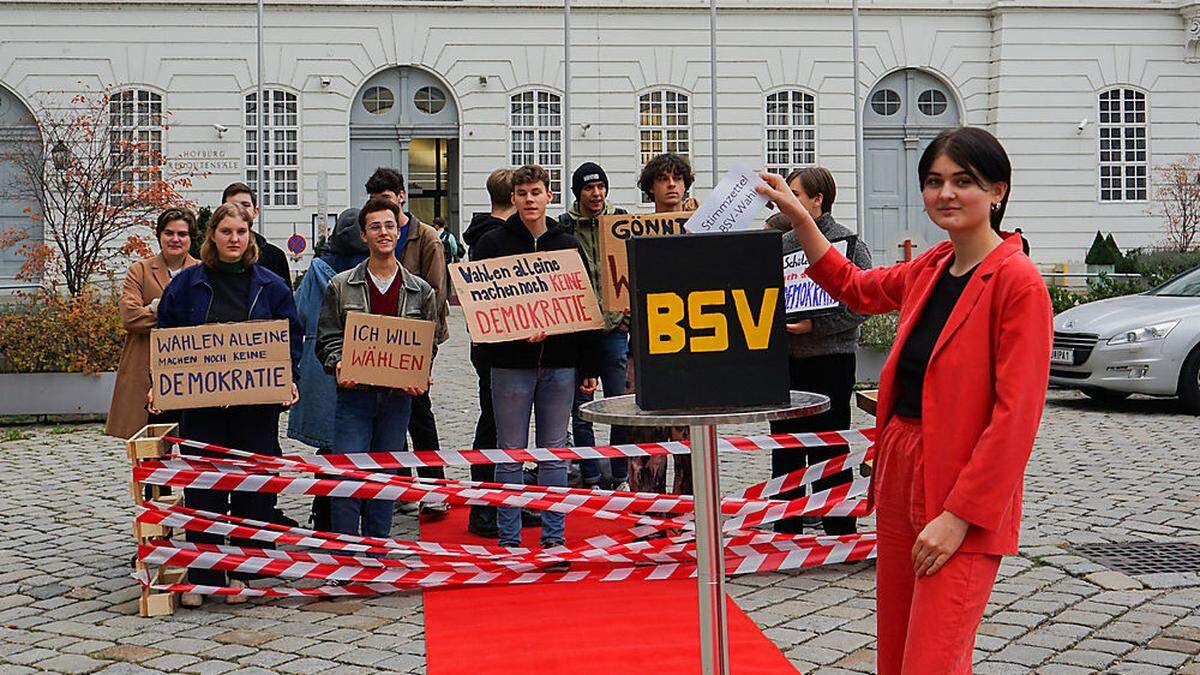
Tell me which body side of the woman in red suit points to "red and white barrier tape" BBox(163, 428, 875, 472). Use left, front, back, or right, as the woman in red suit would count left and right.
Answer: right

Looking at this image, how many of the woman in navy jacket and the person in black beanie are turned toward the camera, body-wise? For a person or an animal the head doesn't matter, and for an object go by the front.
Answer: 2

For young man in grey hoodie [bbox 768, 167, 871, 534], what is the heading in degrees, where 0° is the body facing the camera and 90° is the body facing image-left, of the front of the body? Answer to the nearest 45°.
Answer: approximately 45°

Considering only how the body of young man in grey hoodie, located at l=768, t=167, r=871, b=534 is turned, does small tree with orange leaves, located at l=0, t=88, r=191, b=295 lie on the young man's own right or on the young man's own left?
on the young man's own right

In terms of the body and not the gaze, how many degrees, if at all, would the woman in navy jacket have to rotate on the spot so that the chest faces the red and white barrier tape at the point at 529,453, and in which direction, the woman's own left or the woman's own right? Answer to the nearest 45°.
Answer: approximately 45° to the woman's own left

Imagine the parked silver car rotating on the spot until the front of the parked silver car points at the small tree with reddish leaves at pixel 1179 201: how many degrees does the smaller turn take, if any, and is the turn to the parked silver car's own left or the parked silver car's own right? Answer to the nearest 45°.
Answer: approximately 135° to the parked silver car's own right

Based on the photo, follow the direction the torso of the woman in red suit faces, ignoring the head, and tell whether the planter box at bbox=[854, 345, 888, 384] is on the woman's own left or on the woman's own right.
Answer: on the woman's own right

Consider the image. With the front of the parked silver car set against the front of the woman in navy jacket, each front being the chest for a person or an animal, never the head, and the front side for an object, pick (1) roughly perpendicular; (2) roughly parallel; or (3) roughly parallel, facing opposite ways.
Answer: roughly perpendicular

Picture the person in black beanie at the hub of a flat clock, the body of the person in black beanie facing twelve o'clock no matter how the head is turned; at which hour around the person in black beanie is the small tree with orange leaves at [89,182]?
The small tree with orange leaves is roughly at 5 o'clock from the person in black beanie.
